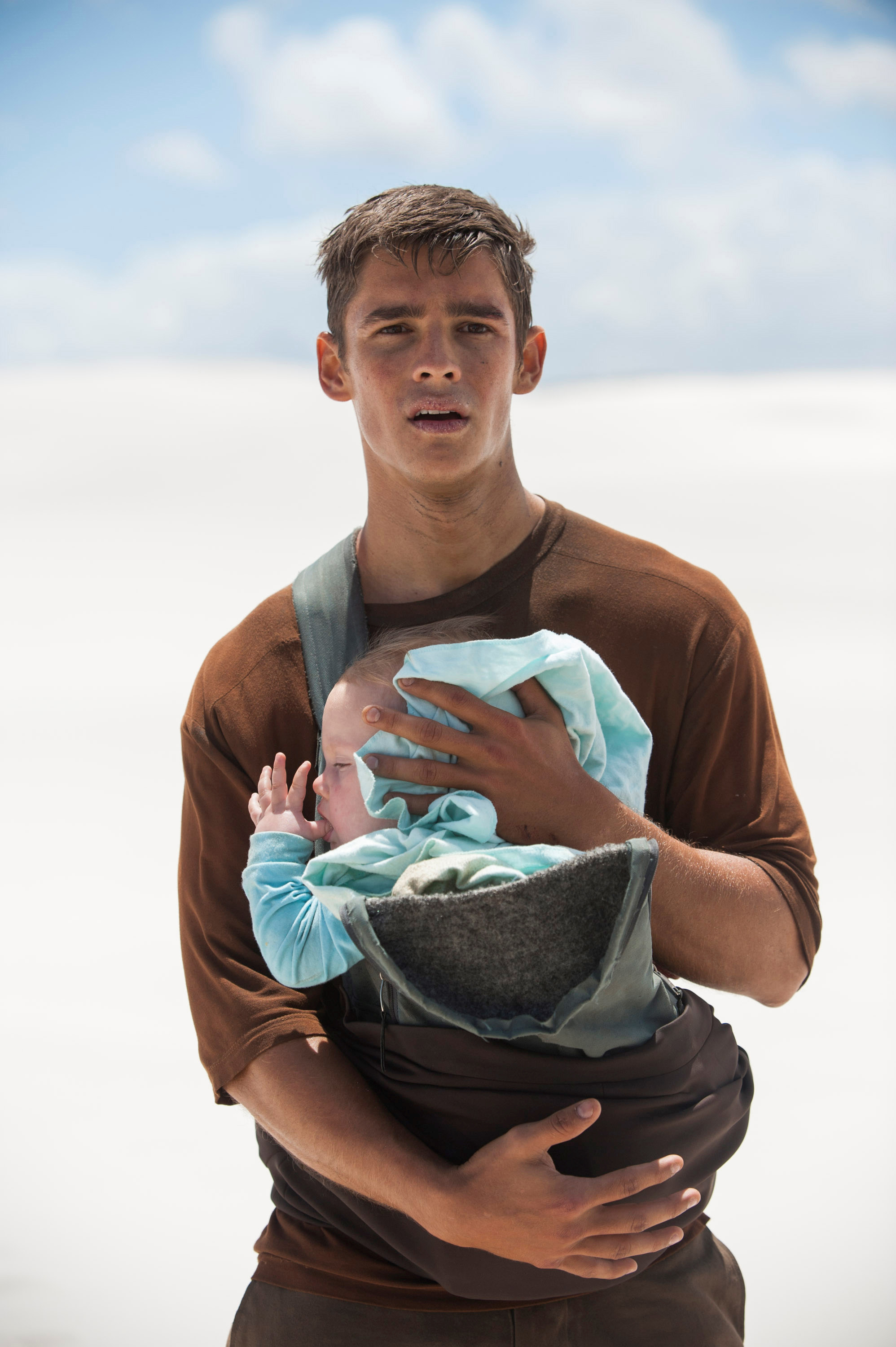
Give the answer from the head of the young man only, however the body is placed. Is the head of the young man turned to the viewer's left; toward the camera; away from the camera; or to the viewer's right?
toward the camera

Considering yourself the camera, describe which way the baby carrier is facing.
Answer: facing the viewer

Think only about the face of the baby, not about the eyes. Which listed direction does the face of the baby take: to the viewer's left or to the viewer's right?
to the viewer's left

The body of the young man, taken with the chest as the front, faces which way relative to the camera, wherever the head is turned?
toward the camera
